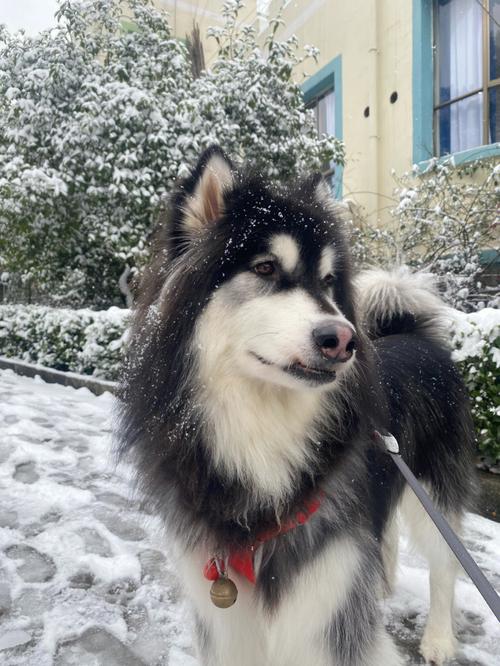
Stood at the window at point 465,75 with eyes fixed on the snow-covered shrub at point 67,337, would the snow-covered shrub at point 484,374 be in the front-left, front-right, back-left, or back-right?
front-left

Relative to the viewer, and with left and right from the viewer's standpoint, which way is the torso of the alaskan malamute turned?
facing the viewer and to the left of the viewer

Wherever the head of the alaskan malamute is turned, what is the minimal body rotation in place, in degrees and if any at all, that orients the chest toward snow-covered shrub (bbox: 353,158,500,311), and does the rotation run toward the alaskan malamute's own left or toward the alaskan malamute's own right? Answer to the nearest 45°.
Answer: approximately 180°

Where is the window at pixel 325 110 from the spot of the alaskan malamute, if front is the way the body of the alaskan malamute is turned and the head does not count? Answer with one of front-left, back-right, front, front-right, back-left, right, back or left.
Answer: back-right

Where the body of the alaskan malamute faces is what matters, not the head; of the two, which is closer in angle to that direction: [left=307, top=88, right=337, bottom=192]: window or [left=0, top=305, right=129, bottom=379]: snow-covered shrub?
the snow-covered shrub
